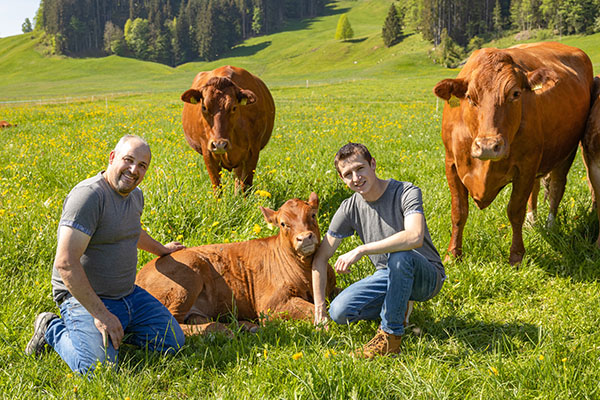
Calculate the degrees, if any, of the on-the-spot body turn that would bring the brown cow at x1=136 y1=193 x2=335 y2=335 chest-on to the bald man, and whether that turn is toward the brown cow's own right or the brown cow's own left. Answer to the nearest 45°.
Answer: approximately 135° to the brown cow's own right

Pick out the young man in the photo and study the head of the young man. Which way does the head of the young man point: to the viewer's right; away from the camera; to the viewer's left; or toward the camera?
toward the camera

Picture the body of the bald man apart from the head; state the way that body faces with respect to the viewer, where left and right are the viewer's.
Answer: facing the viewer and to the right of the viewer

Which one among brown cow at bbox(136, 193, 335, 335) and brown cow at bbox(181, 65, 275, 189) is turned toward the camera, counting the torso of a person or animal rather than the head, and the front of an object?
brown cow at bbox(181, 65, 275, 189)

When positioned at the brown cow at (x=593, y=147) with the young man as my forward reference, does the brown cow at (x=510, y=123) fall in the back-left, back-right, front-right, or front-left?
front-right

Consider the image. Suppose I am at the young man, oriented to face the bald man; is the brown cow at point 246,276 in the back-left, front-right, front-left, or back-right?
front-right

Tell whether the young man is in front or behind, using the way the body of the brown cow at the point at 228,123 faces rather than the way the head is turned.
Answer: in front

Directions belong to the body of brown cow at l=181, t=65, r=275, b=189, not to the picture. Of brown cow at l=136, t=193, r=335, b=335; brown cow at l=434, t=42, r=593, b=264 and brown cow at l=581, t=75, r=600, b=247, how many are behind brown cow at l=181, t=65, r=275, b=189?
0

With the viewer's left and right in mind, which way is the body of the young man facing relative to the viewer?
facing the viewer and to the left of the viewer

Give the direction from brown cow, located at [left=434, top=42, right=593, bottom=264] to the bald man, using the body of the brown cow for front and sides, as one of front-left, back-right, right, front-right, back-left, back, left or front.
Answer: front

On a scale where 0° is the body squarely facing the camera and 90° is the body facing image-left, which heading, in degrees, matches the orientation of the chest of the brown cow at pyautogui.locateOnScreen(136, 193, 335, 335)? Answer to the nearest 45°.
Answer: approximately 270°

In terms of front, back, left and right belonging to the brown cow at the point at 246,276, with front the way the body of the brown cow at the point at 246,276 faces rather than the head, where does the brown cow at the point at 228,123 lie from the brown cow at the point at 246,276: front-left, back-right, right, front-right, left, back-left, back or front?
left

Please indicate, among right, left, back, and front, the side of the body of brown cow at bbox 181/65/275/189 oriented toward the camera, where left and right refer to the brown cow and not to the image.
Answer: front

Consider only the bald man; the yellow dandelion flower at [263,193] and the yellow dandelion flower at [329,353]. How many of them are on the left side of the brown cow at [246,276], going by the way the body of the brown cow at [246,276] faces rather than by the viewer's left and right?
1
